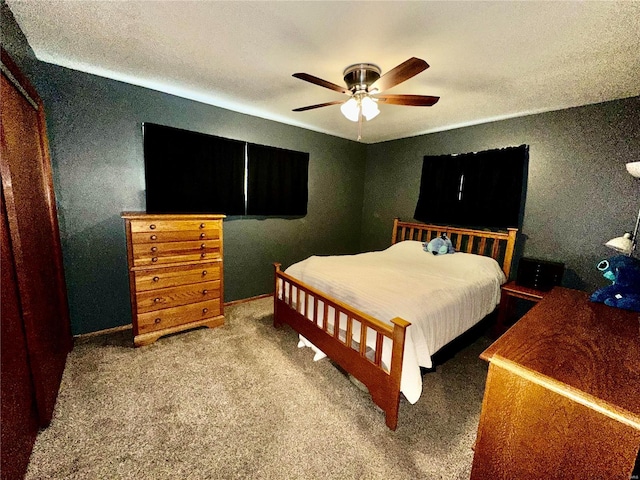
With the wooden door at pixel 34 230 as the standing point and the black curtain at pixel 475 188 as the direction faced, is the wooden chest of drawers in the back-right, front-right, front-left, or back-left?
front-left

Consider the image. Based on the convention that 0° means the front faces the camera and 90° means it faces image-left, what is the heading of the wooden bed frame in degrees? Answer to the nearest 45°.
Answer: approximately 45°

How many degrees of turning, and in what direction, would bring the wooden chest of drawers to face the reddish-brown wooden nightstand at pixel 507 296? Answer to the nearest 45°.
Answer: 0° — it already faces it

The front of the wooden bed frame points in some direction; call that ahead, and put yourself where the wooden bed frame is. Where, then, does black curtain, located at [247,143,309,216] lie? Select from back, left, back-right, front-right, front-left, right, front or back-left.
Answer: right

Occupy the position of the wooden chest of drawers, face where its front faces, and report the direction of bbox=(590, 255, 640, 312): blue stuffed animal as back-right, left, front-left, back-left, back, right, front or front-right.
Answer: front

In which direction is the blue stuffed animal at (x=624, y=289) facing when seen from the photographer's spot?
facing to the left of the viewer

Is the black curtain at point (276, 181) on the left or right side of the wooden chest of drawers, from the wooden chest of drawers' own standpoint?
on its left

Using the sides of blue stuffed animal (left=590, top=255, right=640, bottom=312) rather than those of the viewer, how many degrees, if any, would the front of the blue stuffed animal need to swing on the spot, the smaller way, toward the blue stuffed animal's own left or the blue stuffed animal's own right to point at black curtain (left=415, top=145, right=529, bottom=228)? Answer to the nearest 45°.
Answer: approximately 45° to the blue stuffed animal's own right

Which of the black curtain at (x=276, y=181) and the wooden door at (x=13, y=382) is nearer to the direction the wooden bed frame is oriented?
the wooden door

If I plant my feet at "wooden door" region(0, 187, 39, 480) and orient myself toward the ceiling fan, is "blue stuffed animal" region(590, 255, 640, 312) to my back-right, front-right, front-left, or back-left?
front-right
